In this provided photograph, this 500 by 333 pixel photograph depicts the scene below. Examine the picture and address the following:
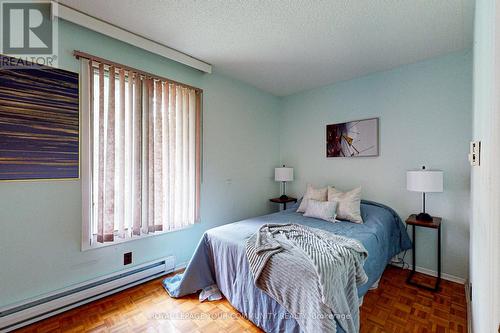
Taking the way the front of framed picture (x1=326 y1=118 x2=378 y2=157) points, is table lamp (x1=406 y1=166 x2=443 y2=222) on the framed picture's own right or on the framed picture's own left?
on the framed picture's own left

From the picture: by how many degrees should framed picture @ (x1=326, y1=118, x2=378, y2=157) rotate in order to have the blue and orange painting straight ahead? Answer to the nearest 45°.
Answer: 0° — it already faces it

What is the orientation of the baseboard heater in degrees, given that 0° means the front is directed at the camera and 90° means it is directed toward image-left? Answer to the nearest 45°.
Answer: approximately 315°

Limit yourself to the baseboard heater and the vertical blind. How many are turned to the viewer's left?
0

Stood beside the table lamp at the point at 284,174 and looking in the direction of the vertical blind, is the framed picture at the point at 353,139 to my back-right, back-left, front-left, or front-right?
back-left

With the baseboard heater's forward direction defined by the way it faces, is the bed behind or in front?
in front

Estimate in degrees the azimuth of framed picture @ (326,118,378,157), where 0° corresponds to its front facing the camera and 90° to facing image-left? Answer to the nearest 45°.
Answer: approximately 45°

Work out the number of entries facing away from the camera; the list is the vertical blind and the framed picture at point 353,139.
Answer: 0

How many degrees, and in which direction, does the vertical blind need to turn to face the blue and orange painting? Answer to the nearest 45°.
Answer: approximately 135° to its right

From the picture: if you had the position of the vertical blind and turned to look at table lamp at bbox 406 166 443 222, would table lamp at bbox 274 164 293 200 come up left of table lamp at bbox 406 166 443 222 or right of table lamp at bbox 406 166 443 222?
left
